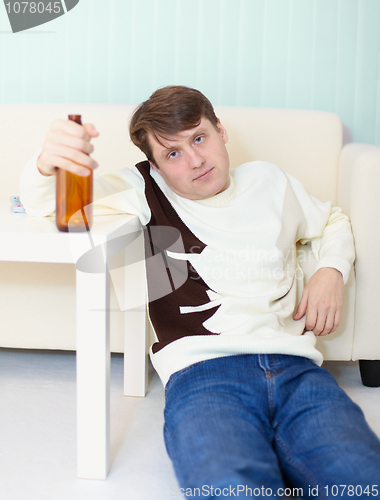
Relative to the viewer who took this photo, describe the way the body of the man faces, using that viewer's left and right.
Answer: facing the viewer

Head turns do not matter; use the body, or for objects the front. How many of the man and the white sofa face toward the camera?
2
